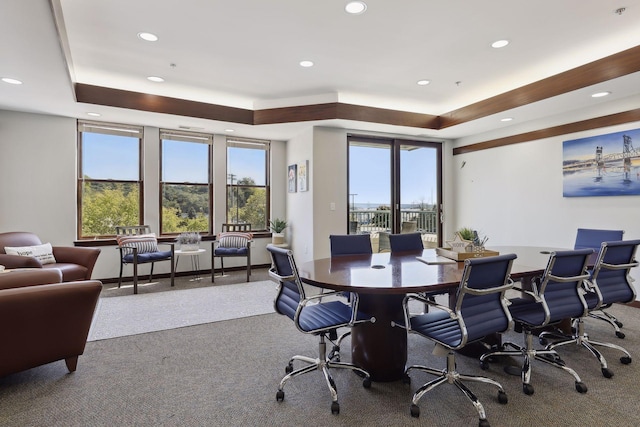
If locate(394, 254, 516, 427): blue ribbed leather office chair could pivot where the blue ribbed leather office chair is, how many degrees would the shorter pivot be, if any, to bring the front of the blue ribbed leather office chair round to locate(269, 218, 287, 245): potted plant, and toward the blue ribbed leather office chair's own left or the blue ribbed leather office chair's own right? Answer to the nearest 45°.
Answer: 0° — it already faces it

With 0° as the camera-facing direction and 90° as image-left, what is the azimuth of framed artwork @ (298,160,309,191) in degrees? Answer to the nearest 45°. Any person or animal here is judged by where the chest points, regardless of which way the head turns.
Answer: approximately 45°

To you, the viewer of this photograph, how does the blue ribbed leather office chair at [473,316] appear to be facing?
facing away from the viewer and to the left of the viewer

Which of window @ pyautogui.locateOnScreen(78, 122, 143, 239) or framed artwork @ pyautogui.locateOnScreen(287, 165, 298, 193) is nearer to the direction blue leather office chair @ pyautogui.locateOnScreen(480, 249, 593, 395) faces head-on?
the framed artwork

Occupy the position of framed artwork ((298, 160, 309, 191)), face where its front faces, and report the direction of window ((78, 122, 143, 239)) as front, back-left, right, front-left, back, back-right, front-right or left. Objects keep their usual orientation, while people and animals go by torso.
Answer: front-right

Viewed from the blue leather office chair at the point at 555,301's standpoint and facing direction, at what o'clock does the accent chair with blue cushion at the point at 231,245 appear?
The accent chair with blue cushion is roughly at 11 o'clock from the blue leather office chair.

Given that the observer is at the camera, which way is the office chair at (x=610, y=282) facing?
facing away from the viewer and to the left of the viewer

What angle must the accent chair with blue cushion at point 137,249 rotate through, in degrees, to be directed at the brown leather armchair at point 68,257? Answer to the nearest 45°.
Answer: approximately 90° to its right

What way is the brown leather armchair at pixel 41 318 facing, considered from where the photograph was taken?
facing away from the viewer and to the right of the viewer

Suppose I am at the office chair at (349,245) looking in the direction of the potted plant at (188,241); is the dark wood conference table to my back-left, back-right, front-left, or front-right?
back-left
